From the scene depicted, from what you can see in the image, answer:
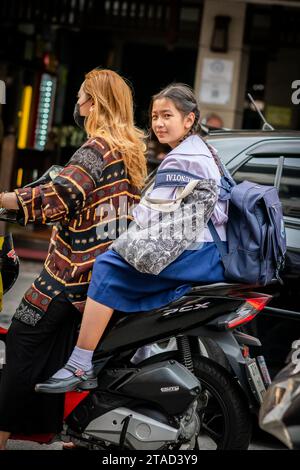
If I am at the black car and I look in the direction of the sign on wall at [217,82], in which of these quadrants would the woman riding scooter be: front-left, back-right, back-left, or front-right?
back-left

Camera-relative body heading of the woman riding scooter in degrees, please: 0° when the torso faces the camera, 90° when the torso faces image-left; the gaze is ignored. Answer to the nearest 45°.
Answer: approximately 90°

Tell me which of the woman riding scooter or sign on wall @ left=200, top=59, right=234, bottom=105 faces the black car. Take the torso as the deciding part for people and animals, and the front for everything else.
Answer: the sign on wall

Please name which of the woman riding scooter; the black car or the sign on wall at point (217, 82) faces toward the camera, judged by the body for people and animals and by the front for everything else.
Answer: the sign on wall

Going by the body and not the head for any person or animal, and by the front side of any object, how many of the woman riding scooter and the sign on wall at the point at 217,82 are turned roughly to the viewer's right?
0

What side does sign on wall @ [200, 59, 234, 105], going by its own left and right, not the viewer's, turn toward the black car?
front

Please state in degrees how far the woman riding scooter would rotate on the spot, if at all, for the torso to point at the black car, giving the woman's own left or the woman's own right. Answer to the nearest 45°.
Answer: approximately 135° to the woman's own right

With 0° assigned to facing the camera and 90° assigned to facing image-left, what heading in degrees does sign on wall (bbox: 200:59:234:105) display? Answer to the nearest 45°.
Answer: approximately 0°

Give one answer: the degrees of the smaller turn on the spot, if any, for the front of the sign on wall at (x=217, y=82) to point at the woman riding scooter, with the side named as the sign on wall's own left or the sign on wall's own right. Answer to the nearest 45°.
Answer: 0° — it already faces them
